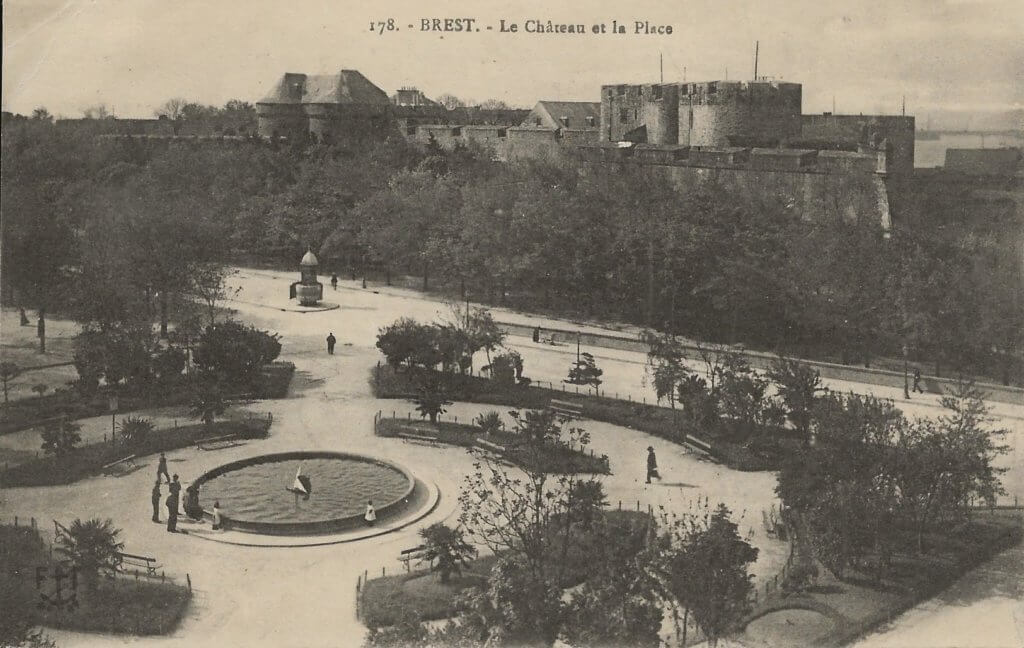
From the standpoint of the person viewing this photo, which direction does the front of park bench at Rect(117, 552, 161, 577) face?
facing away from the viewer and to the right of the viewer

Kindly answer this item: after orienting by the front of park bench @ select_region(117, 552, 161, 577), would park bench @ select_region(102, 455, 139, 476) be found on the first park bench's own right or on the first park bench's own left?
on the first park bench's own left
